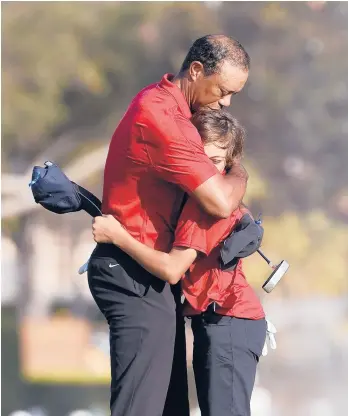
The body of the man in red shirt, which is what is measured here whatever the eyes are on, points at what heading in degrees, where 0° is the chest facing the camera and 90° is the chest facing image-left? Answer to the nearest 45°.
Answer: approximately 270°

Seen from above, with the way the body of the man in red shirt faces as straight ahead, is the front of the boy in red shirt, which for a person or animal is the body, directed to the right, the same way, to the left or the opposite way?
the opposite way

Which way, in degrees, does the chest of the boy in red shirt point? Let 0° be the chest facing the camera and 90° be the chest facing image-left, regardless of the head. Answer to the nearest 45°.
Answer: approximately 90°
